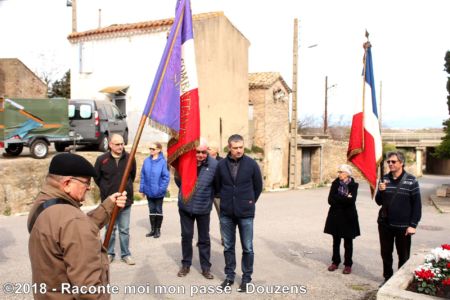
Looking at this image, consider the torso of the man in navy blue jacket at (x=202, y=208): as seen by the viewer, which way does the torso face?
toward the camera

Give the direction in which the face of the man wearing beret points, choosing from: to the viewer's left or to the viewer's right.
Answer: to the viewer's right

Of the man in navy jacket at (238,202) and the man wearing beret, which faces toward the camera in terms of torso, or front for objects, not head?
the man in navy jacket

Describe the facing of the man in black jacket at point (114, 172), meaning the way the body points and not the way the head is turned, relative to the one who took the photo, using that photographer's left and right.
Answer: facing the viewer and to the right of the viewer

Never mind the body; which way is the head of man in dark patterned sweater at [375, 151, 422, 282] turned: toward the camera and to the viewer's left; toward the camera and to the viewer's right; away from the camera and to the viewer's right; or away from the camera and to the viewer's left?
toward the camera and to the viewer's left

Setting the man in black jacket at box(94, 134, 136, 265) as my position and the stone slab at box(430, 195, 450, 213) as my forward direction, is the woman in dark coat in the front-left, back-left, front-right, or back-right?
front-right

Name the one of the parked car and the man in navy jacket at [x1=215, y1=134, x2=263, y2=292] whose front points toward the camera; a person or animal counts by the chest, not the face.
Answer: the man in navy jacket

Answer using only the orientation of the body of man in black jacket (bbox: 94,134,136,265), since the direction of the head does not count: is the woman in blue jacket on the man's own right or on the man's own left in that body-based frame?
on the man's own left

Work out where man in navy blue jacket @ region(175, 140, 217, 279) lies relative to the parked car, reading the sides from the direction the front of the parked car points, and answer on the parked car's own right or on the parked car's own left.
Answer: on the parked car's own right

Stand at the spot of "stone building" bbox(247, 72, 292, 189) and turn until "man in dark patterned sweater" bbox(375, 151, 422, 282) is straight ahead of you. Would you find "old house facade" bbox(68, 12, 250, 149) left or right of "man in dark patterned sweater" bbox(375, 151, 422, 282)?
right

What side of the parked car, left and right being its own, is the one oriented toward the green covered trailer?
back

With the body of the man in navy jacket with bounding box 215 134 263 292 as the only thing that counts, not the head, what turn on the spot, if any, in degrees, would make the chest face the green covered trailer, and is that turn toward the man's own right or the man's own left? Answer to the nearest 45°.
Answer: approximately 135° to the man's own right
